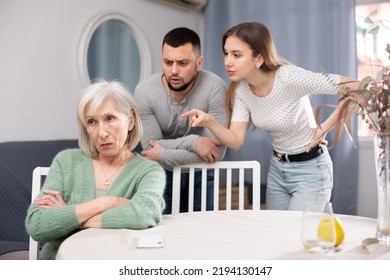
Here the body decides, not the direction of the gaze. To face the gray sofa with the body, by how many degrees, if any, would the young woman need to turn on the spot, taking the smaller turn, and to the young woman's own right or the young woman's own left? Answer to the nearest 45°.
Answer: approximately 45° to the young woman's own right

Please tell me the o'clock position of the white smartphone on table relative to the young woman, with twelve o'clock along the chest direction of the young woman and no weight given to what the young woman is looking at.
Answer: The white smartphone on table is roughly at 11 o'clock from the young woman.

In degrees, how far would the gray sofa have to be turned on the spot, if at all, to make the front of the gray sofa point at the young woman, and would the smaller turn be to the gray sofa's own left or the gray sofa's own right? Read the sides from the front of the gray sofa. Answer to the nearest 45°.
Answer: approximately 45° to the gray sofa's own left

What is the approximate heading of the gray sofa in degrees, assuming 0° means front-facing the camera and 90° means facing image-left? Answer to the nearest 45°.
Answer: approximately 0°
